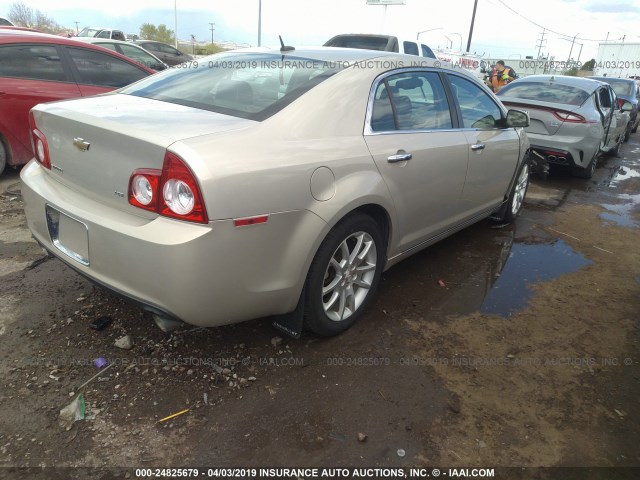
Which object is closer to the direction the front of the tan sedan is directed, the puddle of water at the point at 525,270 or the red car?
the puddle of water

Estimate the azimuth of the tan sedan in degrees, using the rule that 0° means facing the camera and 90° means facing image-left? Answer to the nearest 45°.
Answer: approximately 225°

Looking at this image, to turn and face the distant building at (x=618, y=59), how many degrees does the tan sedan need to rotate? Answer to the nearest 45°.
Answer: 0° — it already faces it

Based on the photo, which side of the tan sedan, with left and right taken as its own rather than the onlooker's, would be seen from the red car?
left

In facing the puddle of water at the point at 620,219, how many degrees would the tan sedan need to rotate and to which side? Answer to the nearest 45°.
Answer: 0° — it already faces it

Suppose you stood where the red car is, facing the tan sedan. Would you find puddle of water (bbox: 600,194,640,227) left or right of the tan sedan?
left

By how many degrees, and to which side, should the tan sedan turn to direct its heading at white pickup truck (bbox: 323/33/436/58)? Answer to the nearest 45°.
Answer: approximately 45° to its left
